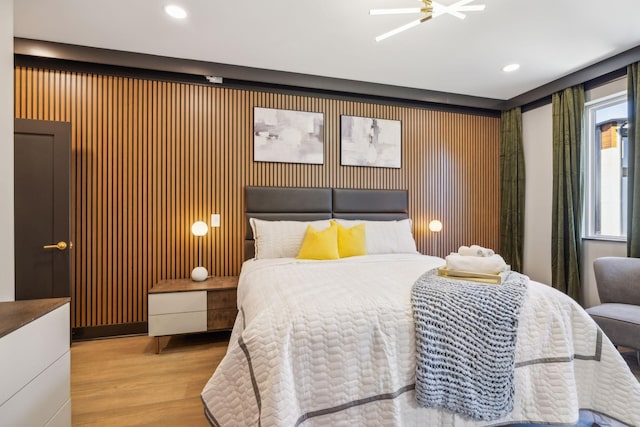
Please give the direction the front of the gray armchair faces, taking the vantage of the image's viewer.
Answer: facing the viewer and to the left of the viewer

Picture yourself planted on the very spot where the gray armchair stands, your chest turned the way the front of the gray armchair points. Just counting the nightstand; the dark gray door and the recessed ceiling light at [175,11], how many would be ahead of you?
3

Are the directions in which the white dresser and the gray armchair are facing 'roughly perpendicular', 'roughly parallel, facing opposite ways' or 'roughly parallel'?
roughly parallel, facing opposite ways

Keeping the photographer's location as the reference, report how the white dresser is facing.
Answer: facing the viewer and to the right of the viewer

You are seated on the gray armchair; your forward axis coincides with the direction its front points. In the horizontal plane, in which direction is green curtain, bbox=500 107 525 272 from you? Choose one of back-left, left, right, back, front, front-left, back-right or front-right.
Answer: right

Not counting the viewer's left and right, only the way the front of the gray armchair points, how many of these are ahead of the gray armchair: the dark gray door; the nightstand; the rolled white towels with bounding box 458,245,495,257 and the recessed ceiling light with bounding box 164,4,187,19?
4

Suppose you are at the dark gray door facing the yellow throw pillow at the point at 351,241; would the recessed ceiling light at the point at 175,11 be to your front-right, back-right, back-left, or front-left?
front-right

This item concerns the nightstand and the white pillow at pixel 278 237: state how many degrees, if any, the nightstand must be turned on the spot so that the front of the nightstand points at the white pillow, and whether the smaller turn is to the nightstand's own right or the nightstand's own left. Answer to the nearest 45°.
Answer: approximately 90° to the nightstand's own left

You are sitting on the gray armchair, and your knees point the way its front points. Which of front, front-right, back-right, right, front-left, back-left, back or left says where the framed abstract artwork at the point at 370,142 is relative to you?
front-right

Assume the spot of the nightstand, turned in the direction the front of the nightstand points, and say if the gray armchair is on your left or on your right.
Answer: on your left

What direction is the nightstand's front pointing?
toward the camera

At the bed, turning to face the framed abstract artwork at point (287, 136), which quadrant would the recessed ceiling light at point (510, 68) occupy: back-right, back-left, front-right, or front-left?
front-right

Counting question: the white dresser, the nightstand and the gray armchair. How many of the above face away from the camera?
0

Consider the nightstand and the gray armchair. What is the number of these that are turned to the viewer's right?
0

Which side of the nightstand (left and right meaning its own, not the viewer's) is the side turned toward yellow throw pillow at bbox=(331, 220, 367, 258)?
left

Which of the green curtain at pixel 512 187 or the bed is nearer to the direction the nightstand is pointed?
the bed

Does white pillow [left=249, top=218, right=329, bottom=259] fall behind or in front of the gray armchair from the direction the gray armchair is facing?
in front
